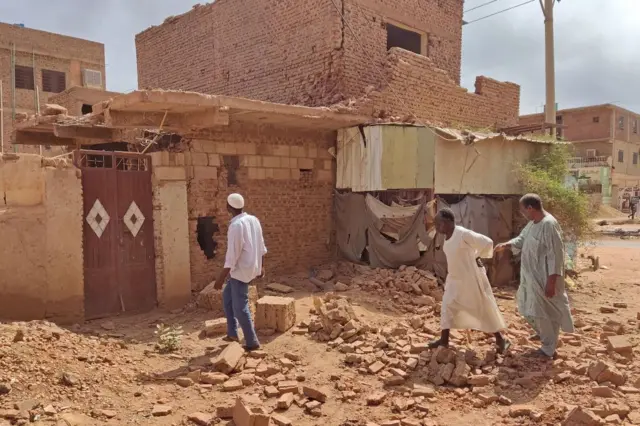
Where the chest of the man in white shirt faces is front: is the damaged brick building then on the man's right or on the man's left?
on the man's right

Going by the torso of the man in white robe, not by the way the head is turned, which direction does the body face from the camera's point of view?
to the viewer's left

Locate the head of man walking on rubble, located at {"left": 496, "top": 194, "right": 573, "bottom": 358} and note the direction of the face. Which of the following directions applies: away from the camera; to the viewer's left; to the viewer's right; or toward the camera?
to the viewer's left

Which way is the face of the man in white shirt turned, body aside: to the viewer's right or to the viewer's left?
to the viewer's left

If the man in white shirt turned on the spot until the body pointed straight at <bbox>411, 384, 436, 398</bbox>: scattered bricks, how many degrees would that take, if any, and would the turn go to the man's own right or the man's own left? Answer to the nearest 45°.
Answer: approximately 180°

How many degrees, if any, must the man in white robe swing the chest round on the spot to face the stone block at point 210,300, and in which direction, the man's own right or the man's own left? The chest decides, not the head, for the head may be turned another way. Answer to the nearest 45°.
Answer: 0° — they already face it

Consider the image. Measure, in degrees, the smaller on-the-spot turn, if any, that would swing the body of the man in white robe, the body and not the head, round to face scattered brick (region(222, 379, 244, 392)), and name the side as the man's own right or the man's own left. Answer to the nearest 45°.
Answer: approximately 45° to the man's own left

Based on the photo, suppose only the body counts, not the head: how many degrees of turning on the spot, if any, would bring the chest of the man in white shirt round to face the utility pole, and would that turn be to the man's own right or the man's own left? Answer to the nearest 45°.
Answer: approximately 90° to the man's own right

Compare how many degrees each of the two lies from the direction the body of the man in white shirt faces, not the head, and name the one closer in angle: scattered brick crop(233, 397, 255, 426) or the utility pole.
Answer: the utility pole

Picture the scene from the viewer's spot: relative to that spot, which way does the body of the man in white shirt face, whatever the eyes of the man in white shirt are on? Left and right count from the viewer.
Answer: facing away from the viewer and to the left of the viewer
